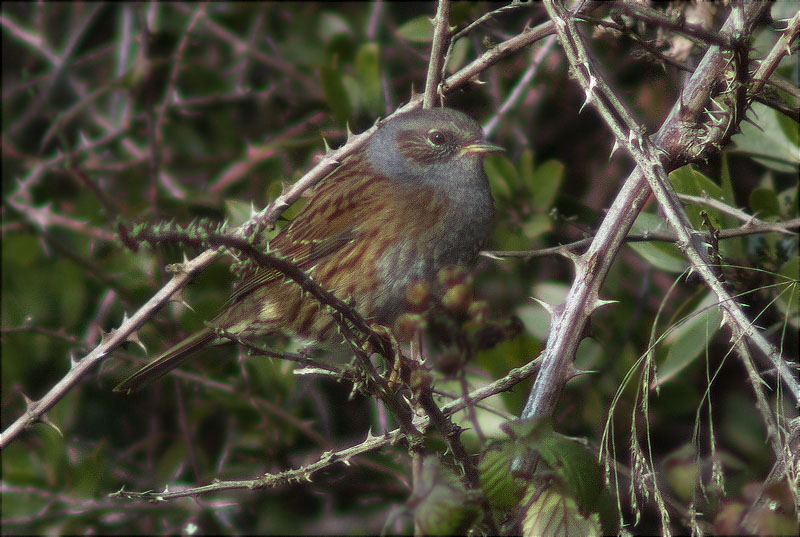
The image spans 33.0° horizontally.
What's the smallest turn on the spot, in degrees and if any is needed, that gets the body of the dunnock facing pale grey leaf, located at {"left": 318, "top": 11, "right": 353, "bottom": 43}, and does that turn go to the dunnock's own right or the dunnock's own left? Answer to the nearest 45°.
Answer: approximately 90° to the dunnock's own left

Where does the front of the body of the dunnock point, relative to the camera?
to the viewer's right

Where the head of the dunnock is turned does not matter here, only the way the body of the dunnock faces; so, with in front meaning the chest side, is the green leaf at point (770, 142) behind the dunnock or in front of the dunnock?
in front

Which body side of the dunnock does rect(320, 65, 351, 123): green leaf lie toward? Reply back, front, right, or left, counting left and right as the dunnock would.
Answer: left
